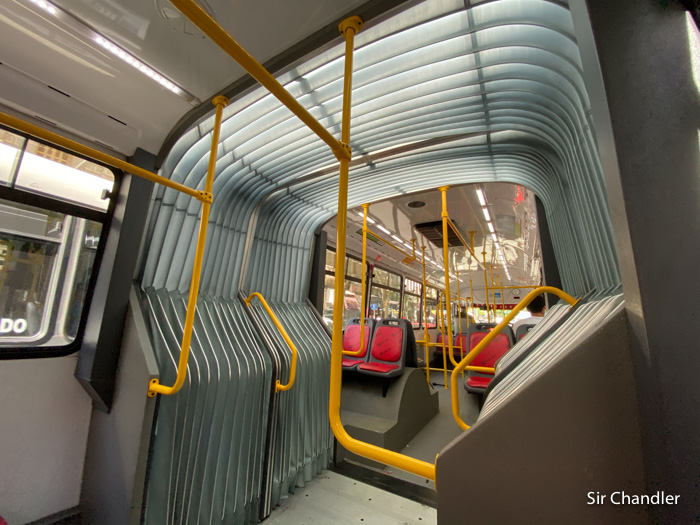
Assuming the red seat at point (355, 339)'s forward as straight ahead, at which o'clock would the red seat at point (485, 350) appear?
the red seat at point (485, 350) is roughly at 8 o'clock from the red seat at point (355, 339).

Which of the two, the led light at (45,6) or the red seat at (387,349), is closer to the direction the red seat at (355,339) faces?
the led light

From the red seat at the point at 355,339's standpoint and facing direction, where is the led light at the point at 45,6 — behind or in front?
in front

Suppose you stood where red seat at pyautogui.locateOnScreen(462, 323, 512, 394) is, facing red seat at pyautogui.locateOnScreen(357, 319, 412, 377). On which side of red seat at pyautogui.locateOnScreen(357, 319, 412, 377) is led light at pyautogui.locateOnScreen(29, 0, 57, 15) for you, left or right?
left

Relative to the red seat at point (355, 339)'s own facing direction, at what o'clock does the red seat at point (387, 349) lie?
the red seat at point (387, 349) is roughly at 9 o'clock from the red seat at point (355, 339).

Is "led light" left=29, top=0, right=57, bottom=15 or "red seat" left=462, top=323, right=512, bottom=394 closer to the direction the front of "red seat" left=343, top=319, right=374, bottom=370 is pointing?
the led light
